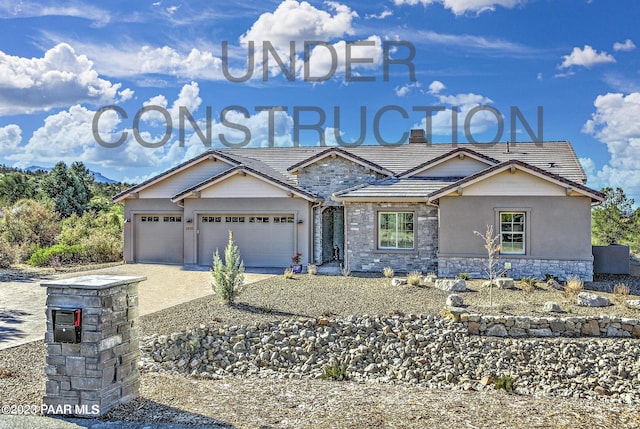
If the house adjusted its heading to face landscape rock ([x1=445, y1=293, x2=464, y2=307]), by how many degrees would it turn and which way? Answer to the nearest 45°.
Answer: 0° — it already faces it

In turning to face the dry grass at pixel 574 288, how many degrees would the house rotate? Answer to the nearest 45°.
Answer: approximately 45° to its left

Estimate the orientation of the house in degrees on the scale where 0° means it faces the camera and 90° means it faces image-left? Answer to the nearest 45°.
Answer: approximately 0°

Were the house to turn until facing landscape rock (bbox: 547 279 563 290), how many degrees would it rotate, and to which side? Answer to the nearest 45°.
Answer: approximately 45° to its left

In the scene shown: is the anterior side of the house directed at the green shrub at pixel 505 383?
yes

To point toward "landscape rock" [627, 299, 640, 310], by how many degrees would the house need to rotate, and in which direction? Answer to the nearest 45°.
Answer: approximately 45° to its left

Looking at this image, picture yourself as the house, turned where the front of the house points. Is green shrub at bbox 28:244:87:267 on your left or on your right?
on your right
